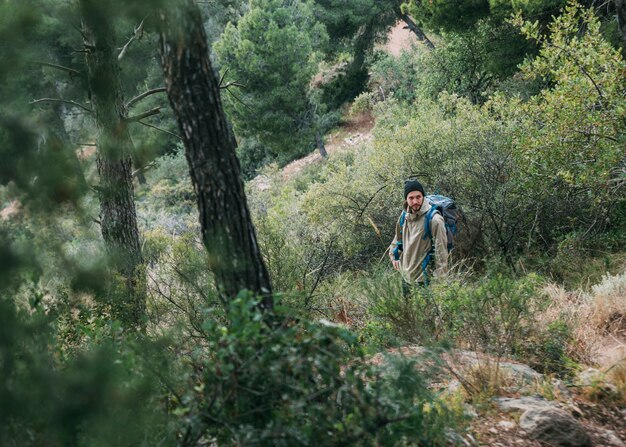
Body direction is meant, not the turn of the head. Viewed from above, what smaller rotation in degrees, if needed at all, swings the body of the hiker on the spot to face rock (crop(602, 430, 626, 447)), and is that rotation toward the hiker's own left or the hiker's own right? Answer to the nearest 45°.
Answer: approximately 45° to the hiker's own left

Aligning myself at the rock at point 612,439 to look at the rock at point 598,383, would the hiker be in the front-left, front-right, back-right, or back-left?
front-left

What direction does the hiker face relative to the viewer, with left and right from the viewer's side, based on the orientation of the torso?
facing the viewer and to the left of the viewer

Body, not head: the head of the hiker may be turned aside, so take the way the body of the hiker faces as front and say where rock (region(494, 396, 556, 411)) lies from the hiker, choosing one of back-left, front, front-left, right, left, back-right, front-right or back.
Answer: front-left

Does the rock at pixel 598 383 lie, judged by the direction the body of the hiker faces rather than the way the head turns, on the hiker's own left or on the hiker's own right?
on the hiker's own left

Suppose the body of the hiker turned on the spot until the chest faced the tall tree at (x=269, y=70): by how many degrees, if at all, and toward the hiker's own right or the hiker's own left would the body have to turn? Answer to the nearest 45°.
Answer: approximately 135° to the hiker's own right

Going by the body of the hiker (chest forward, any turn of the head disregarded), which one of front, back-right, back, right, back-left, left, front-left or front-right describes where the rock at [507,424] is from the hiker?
front-left

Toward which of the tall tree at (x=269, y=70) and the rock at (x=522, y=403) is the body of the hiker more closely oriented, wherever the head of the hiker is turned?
the rock

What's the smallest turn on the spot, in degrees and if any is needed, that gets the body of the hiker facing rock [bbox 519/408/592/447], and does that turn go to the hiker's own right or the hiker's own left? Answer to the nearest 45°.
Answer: approximately 45° to the hiker's own left
